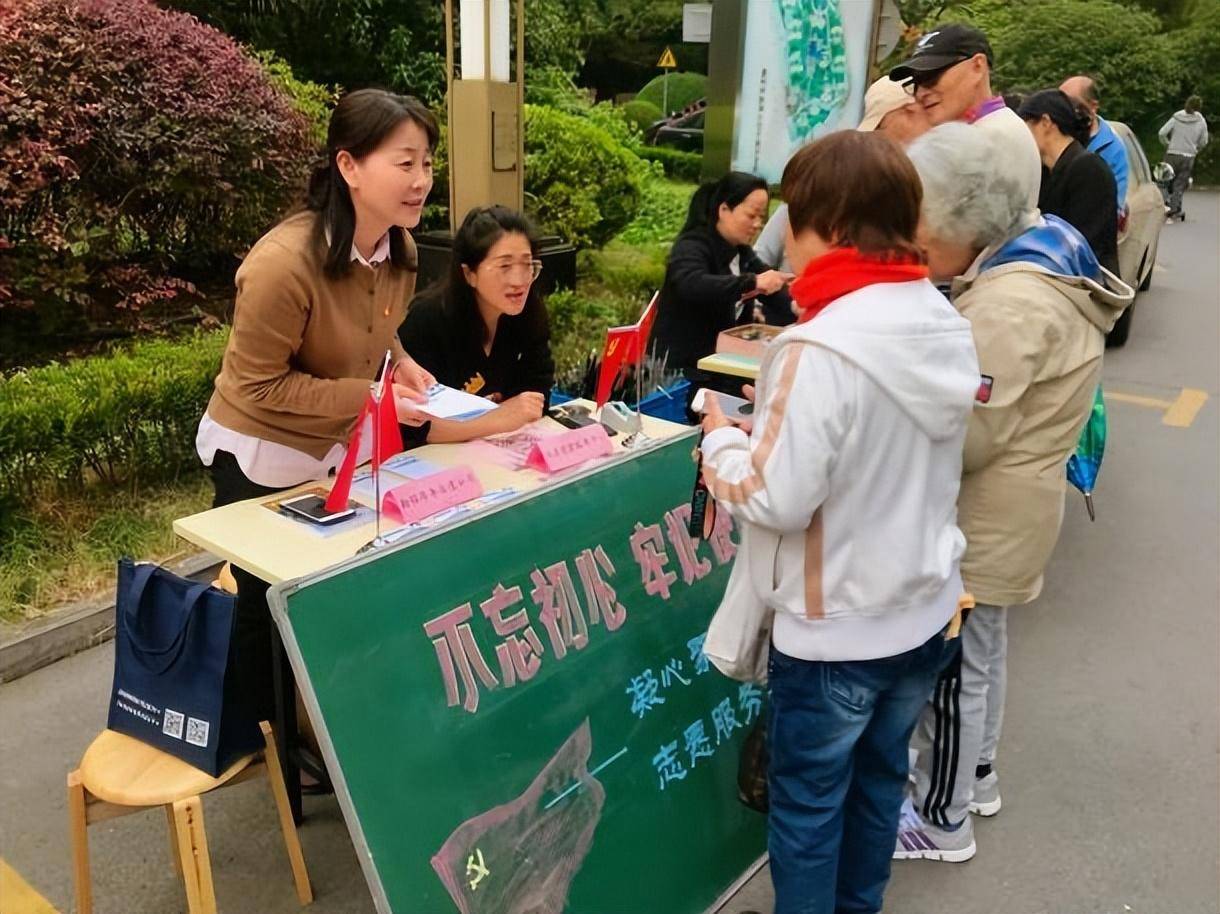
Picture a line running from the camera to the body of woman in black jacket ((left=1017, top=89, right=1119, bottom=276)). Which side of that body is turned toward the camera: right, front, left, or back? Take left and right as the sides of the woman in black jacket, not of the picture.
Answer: left

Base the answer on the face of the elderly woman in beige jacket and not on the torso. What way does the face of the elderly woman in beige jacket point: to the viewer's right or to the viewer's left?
to the viewer's left

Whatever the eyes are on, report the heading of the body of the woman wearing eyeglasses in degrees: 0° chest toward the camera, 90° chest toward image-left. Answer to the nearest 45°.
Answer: approximately 315°

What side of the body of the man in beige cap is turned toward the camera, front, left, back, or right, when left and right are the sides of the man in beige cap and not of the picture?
left

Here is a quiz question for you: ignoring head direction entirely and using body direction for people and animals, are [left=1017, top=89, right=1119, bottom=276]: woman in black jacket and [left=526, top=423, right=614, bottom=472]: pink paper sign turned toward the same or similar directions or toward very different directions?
very different directions

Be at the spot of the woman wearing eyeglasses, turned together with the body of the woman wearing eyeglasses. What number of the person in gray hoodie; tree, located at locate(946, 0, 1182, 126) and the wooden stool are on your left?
2

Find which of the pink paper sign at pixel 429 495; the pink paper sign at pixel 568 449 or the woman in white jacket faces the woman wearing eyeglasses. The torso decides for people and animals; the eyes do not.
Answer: the woman in white jacket

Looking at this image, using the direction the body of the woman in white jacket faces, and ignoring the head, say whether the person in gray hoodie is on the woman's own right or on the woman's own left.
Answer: on the woman's own right

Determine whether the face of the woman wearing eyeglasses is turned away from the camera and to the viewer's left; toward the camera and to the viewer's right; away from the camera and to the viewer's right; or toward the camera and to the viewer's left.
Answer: toward the camera and to the viewer's right

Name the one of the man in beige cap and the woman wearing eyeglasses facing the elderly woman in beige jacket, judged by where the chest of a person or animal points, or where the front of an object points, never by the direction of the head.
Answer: the woman wearing eyeglasses

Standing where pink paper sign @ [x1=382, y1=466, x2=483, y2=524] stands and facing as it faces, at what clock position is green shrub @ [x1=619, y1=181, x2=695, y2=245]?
The green shrub is roughly at 8 o'clock from the pink paper sign.

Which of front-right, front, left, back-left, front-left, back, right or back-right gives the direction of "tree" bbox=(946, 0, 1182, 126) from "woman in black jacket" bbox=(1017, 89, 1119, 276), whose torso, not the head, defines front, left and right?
right

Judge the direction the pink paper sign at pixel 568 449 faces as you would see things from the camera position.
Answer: facing the viewer and to the right of the viewer

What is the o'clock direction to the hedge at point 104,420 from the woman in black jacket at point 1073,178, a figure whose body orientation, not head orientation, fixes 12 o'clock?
The hedge is roughly at 11 o'clock from the woman in black jacket.

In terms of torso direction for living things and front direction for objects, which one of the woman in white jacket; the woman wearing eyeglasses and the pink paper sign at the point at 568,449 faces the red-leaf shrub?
the woman in white jacket

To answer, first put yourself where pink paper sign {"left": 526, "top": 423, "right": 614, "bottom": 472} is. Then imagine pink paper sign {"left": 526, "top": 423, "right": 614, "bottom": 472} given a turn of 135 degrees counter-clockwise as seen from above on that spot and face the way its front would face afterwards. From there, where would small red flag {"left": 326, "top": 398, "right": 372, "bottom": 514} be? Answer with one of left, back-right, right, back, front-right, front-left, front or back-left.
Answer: back-left
